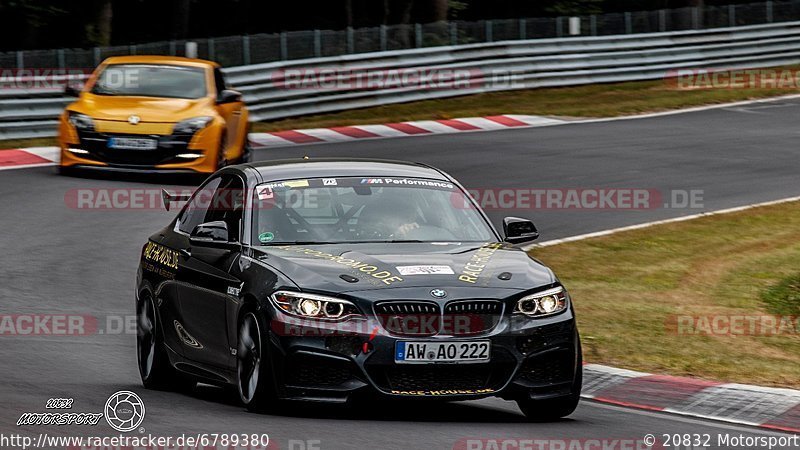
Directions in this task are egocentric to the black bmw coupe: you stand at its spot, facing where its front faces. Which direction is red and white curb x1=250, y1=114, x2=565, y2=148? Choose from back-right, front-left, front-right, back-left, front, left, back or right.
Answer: back-left

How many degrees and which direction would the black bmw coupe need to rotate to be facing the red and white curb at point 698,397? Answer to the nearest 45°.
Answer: approximately 45° to its left

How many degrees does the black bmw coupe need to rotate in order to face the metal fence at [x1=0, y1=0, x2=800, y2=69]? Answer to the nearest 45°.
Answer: approximately 135° to its left

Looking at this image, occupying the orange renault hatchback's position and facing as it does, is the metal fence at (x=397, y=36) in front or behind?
behind

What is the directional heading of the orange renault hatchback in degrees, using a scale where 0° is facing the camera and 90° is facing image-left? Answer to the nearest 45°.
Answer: approximately 0°

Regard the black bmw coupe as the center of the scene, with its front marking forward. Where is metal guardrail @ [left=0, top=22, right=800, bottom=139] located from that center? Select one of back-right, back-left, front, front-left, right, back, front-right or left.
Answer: back-left
